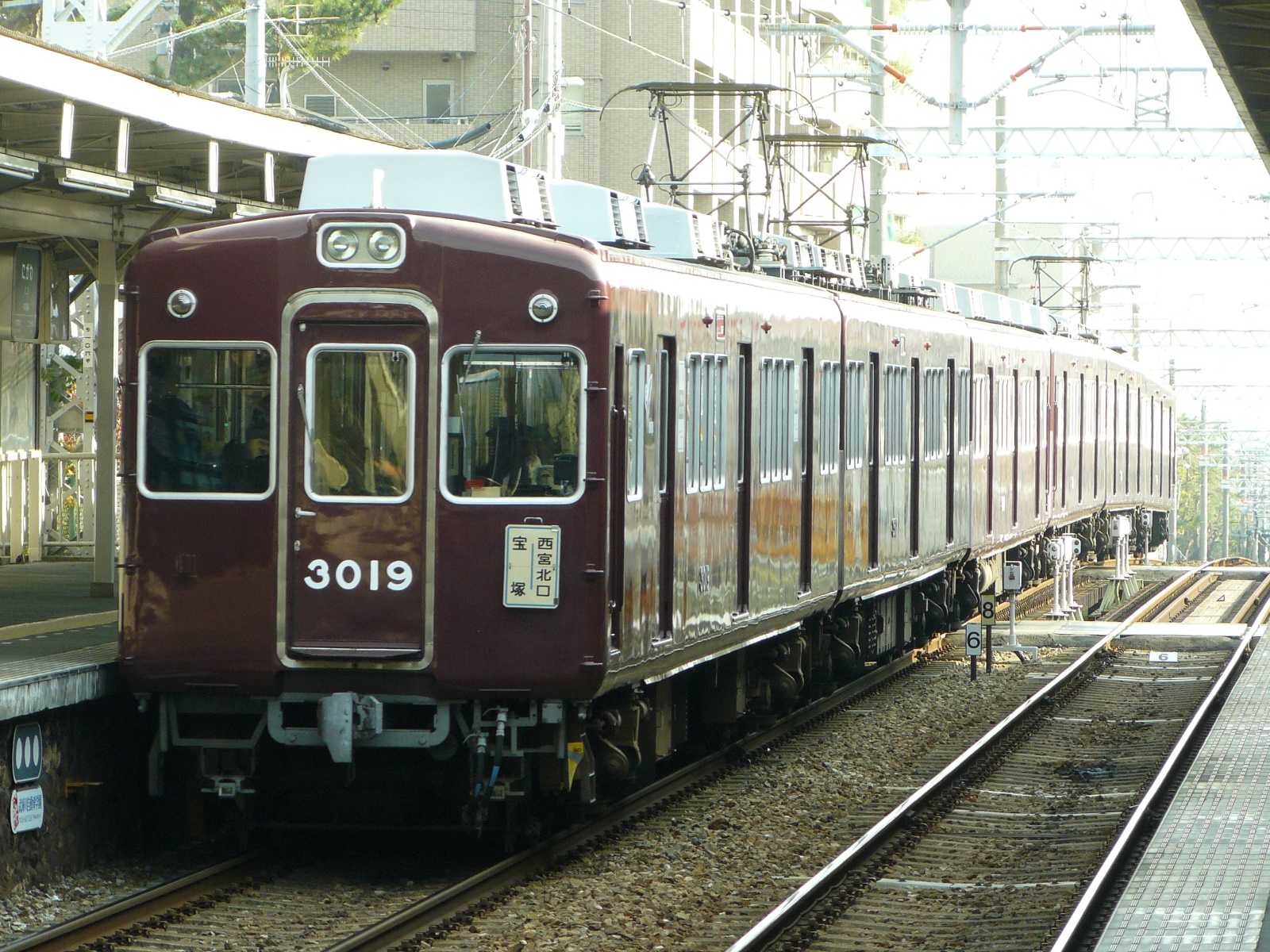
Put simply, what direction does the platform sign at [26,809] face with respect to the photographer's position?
facing the viewer and to the right of the viewer

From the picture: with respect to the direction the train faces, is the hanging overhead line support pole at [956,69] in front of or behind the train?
behind

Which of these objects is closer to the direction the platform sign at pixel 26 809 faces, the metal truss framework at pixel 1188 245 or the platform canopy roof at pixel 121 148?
the metal truss framework

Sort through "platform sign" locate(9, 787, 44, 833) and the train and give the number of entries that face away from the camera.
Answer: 0

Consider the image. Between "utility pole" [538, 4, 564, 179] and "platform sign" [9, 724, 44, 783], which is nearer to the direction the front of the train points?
the platform sign

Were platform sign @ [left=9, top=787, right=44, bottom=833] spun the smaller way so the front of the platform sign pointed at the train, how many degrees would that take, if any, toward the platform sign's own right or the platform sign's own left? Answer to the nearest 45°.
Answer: approximately 45° to the platform sign's own left

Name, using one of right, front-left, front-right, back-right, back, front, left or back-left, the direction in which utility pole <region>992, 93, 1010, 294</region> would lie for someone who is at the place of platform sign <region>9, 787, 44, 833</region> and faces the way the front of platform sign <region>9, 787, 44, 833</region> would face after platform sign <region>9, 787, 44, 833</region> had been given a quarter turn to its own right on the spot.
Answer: back

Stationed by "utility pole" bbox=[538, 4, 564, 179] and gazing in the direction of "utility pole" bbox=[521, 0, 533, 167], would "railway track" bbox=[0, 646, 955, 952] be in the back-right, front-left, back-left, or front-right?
back-left

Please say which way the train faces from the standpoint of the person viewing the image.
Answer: facing the viewer

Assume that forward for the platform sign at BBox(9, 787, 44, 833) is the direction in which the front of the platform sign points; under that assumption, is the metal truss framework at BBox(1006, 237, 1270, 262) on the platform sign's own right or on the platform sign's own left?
on the platform sign's own left

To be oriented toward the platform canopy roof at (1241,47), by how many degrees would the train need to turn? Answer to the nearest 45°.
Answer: approximately 90° to its left
